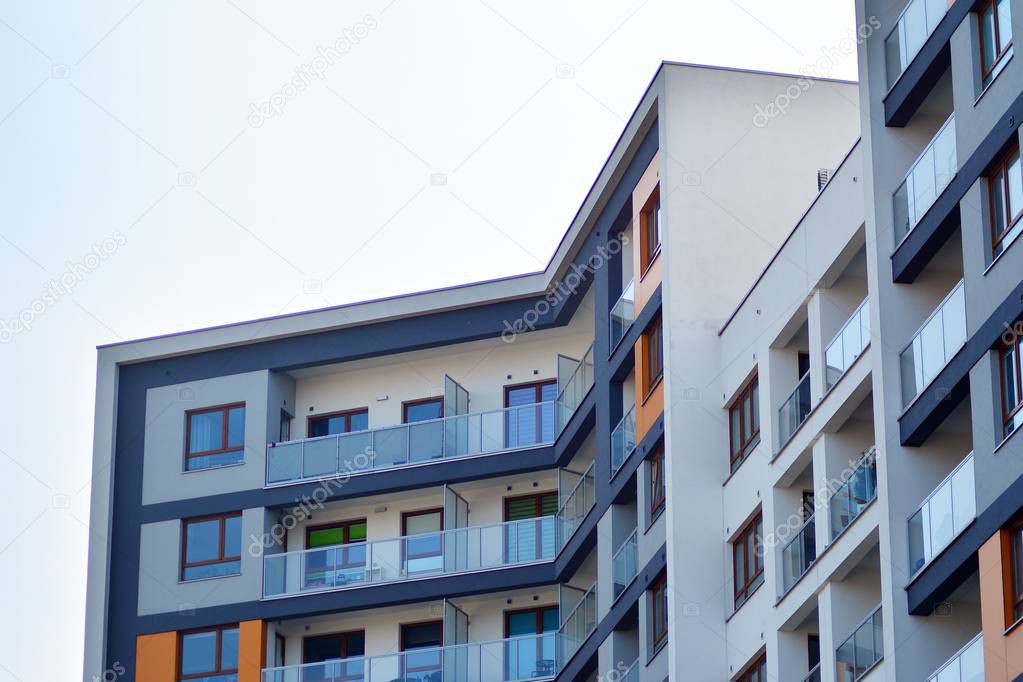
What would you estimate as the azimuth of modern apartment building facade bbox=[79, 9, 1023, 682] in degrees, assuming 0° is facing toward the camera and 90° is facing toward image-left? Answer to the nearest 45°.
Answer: approximately 45°
